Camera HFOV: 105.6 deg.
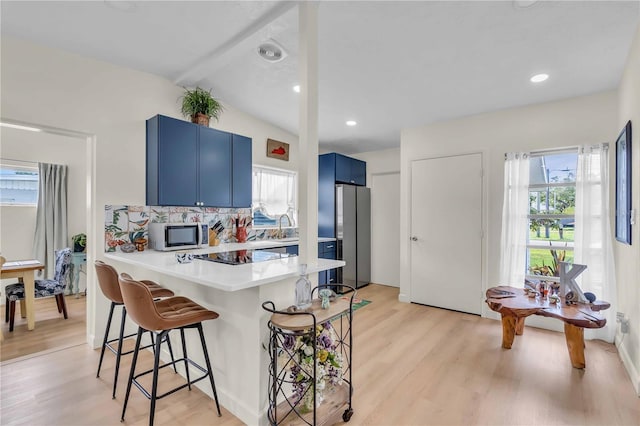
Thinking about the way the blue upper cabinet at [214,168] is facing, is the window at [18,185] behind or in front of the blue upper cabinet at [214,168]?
behind

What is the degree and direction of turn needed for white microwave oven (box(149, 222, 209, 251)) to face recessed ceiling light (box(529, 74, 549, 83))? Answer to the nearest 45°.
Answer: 0° — it already faces it

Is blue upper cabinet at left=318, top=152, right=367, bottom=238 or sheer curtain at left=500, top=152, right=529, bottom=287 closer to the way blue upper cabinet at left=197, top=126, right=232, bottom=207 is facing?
the sheer curtain

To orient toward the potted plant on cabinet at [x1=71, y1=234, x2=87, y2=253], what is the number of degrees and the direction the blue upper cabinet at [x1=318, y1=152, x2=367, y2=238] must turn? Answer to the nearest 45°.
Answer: approximately 135° to its right

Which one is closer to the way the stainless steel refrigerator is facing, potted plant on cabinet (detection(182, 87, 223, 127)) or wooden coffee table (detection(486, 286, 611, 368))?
the wooden coffee table

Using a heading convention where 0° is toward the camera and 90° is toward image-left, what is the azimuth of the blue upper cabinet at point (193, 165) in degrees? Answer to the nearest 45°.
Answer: approximately 315°
